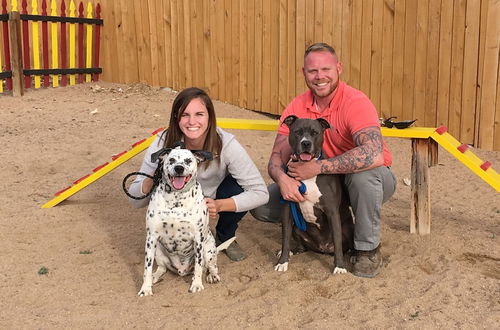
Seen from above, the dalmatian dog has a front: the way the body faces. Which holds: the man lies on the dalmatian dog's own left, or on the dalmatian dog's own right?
on the dalmatian dog's own left

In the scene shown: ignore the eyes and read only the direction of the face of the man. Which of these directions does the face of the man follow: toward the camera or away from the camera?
toward the camera

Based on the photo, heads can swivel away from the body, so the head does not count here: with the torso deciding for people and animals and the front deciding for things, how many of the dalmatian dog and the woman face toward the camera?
2

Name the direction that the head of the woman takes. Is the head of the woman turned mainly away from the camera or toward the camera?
toward the camera

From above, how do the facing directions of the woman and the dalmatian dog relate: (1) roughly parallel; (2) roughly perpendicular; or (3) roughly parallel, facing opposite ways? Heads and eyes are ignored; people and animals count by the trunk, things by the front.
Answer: roughly parallel

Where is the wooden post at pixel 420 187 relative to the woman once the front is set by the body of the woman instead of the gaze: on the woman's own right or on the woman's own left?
on the woman's own left

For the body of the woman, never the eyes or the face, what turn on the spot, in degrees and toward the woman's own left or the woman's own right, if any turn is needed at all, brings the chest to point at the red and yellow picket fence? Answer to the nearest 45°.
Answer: approximately 180°

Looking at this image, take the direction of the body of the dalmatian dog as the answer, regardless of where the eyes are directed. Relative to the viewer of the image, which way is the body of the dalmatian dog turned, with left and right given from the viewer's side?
facing the viewer

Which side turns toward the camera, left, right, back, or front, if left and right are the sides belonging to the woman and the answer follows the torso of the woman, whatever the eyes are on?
front

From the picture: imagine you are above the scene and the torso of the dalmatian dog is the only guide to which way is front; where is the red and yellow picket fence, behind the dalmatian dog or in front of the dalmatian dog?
behind

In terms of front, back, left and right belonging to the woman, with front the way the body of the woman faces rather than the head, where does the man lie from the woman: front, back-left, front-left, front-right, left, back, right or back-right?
left
